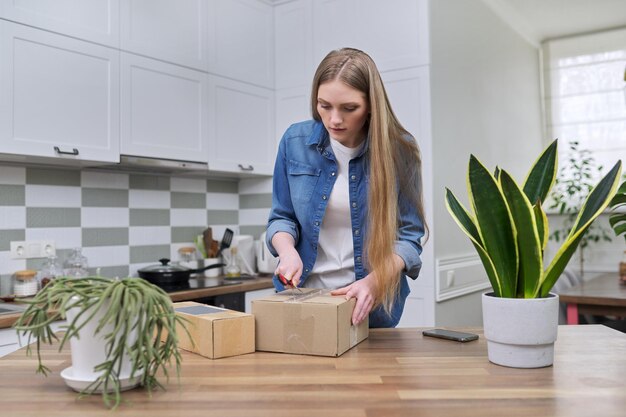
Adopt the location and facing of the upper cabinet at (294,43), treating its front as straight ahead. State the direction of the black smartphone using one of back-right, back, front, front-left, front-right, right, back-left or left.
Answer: front-left

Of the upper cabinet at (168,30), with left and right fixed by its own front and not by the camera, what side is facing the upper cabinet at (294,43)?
left

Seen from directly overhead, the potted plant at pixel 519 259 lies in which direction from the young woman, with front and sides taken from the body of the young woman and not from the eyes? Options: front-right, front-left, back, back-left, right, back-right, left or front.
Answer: front-left

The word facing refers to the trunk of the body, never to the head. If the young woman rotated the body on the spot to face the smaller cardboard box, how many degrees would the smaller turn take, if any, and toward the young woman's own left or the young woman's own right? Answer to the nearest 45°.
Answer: approximately 45° to the young woman's own right

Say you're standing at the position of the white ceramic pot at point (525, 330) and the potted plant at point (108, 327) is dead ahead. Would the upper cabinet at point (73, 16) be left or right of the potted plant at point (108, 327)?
right

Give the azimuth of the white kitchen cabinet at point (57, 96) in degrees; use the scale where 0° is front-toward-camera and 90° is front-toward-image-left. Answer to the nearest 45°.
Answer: approximately 315°

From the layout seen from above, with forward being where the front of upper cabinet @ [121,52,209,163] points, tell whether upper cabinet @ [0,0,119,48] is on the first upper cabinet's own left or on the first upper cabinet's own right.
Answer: on the first upper cabinet's own right
